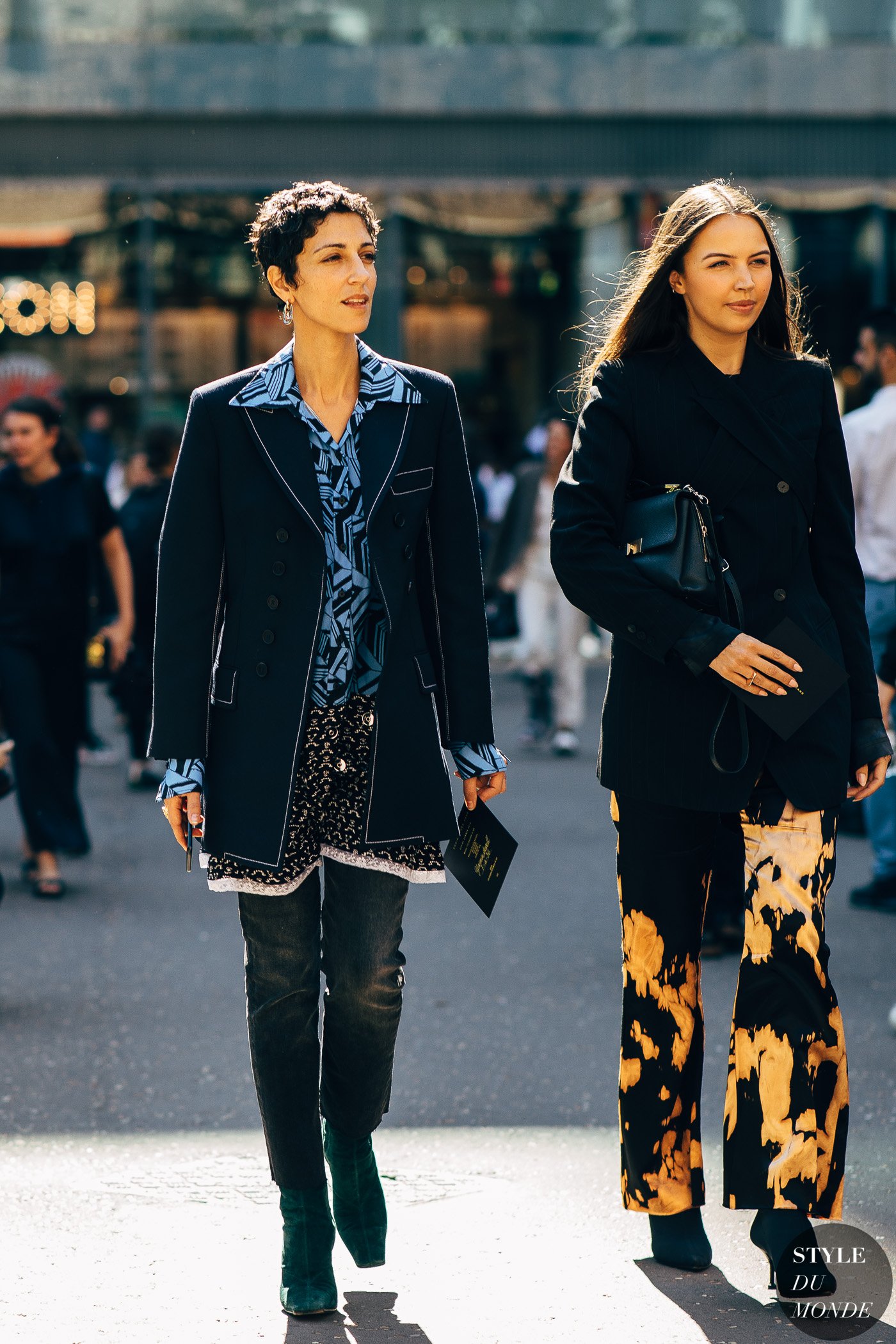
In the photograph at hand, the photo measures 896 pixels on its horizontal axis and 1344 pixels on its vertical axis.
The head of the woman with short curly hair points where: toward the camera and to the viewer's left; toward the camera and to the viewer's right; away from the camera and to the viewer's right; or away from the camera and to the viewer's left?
toward the camera and to the viewer's right

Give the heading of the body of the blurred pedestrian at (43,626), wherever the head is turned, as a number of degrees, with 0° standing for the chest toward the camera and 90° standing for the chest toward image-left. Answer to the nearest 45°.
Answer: approximately 0°

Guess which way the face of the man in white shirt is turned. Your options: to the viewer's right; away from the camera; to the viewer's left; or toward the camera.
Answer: to the viewer's left

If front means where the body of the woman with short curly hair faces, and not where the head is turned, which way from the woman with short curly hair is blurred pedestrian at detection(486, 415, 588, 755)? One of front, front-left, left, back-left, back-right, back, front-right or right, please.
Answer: back
